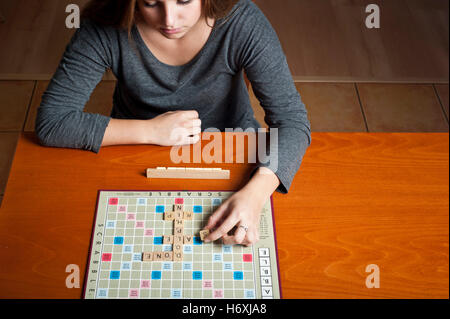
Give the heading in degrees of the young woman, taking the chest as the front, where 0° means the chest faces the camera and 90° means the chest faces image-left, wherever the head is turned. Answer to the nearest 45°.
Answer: approximately 0°
